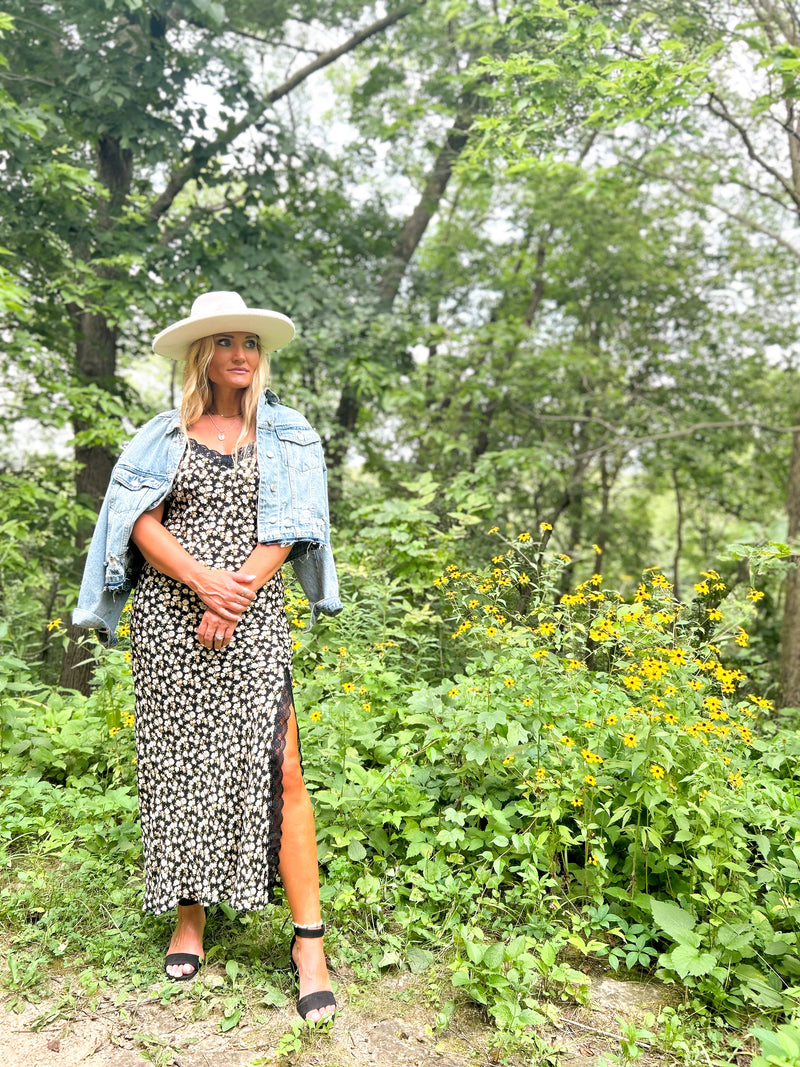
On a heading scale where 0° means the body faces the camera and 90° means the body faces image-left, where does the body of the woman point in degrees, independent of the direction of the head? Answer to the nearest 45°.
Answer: approximately 0°

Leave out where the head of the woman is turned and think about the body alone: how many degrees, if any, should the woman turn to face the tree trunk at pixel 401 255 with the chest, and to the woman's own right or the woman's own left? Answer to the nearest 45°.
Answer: approximately 180°
